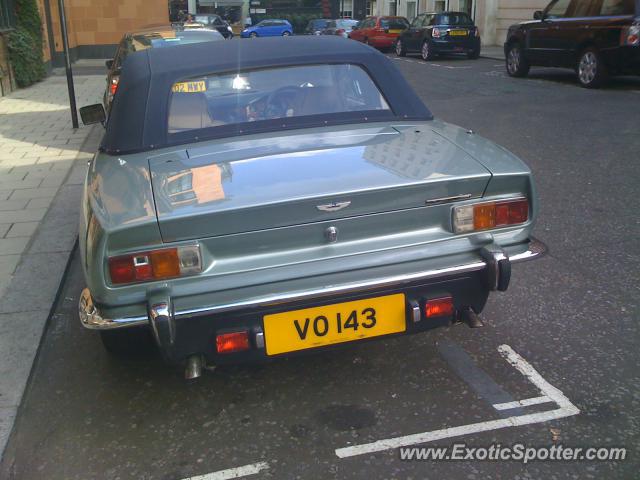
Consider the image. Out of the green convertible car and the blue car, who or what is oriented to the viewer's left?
the blue car

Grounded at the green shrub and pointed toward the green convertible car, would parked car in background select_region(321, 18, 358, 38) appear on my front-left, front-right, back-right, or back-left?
back-left

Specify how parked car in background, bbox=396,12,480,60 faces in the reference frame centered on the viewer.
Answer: facing away from the viewer and to the left of the viewer

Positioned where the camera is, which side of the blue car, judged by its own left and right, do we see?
left

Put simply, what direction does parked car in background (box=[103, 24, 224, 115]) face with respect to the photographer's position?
facing away from the viewer

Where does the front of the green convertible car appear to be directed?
away from the camera

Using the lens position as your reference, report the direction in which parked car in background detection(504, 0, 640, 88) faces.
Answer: facing away from the viewer and to the left of the viewer

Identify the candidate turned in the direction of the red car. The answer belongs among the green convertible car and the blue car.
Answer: the green convertible car

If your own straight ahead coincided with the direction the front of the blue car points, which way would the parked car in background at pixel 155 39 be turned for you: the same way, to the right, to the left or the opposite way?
to the right

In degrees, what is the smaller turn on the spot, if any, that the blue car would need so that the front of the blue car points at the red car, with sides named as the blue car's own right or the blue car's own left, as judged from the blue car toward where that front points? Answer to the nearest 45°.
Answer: approximately 90° to the blue car's own left
